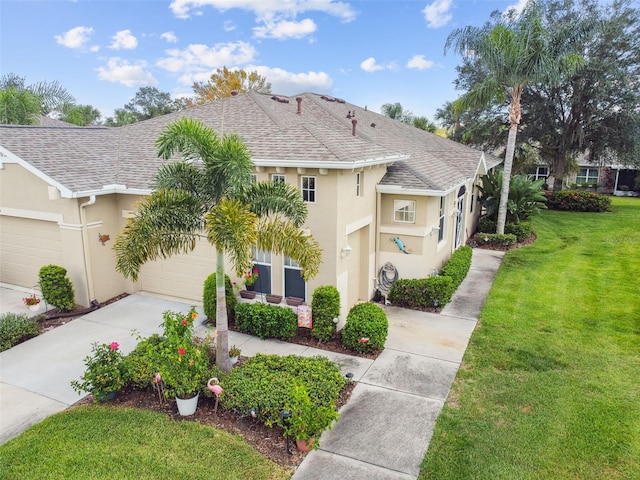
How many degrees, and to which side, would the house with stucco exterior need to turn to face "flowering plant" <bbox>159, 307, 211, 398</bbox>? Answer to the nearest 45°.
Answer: approximately 45° to its left

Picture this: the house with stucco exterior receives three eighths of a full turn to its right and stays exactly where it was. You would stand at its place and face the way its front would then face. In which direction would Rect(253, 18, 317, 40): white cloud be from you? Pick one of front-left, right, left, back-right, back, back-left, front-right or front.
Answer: front

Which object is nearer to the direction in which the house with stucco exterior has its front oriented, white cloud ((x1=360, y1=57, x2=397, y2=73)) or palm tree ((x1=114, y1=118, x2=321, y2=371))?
the palm tree

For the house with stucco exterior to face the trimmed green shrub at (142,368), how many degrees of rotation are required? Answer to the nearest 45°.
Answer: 0° — it already faces it

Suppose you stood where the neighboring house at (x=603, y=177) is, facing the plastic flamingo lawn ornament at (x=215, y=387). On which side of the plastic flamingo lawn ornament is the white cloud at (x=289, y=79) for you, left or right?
right

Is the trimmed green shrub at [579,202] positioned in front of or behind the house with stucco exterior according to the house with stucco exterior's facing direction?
behind

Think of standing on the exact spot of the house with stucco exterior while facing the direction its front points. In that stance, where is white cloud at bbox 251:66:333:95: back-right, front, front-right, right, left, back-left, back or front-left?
back-right

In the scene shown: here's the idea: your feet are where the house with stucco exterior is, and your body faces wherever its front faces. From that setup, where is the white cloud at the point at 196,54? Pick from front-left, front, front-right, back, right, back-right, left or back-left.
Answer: back-right

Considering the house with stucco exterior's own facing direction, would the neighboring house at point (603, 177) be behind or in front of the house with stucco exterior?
behind

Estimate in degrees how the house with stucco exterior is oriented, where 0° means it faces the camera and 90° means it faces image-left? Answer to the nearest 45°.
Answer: approximately 45°
